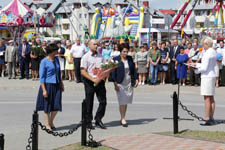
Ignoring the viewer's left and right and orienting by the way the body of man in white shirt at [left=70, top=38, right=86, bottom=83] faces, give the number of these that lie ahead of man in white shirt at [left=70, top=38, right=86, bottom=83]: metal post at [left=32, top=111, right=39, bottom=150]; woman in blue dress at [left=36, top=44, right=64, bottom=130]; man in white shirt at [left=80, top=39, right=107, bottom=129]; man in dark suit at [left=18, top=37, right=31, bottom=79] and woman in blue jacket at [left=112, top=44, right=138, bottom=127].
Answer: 4

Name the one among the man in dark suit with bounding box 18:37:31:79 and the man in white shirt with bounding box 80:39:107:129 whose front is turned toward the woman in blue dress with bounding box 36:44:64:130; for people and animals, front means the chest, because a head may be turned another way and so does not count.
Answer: the man in dark suit

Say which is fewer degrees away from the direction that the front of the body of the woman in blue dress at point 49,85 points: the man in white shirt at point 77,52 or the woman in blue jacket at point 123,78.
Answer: the woman in blue jacket

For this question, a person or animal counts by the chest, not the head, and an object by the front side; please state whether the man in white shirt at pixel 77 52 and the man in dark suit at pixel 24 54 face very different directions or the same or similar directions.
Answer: same or similar directions

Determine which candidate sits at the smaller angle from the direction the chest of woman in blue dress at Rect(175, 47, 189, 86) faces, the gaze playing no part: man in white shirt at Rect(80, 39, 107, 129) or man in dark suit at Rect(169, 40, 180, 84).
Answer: the man in white shirt

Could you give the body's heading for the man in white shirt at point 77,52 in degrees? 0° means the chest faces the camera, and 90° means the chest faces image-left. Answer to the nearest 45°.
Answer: approximately 0°

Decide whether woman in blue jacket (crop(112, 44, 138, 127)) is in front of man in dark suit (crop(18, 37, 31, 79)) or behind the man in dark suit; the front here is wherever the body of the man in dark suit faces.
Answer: in front

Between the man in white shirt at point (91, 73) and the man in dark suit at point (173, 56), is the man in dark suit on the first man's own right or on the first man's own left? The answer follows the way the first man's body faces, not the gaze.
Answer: on the first man's own left

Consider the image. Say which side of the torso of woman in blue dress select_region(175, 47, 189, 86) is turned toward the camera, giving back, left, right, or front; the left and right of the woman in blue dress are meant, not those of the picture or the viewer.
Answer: front

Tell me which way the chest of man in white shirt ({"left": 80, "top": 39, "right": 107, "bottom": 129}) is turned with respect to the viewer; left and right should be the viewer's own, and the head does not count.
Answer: facing the viewer and to the right of the viewer

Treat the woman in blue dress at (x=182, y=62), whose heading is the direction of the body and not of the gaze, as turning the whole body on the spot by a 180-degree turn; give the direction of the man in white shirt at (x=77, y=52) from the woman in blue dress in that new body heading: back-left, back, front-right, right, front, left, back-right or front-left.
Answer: left

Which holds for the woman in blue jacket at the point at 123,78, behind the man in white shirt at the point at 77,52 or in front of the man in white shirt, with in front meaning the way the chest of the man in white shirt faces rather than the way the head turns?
in front

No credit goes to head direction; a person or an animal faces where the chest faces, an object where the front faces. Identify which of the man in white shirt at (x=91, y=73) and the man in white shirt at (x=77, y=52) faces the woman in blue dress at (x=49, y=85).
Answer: the man in white shirt at (x=77, y=52)

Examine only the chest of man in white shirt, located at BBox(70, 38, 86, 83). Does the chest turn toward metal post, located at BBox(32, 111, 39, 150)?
yes

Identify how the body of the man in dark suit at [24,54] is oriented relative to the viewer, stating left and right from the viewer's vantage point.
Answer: facing the viewer
